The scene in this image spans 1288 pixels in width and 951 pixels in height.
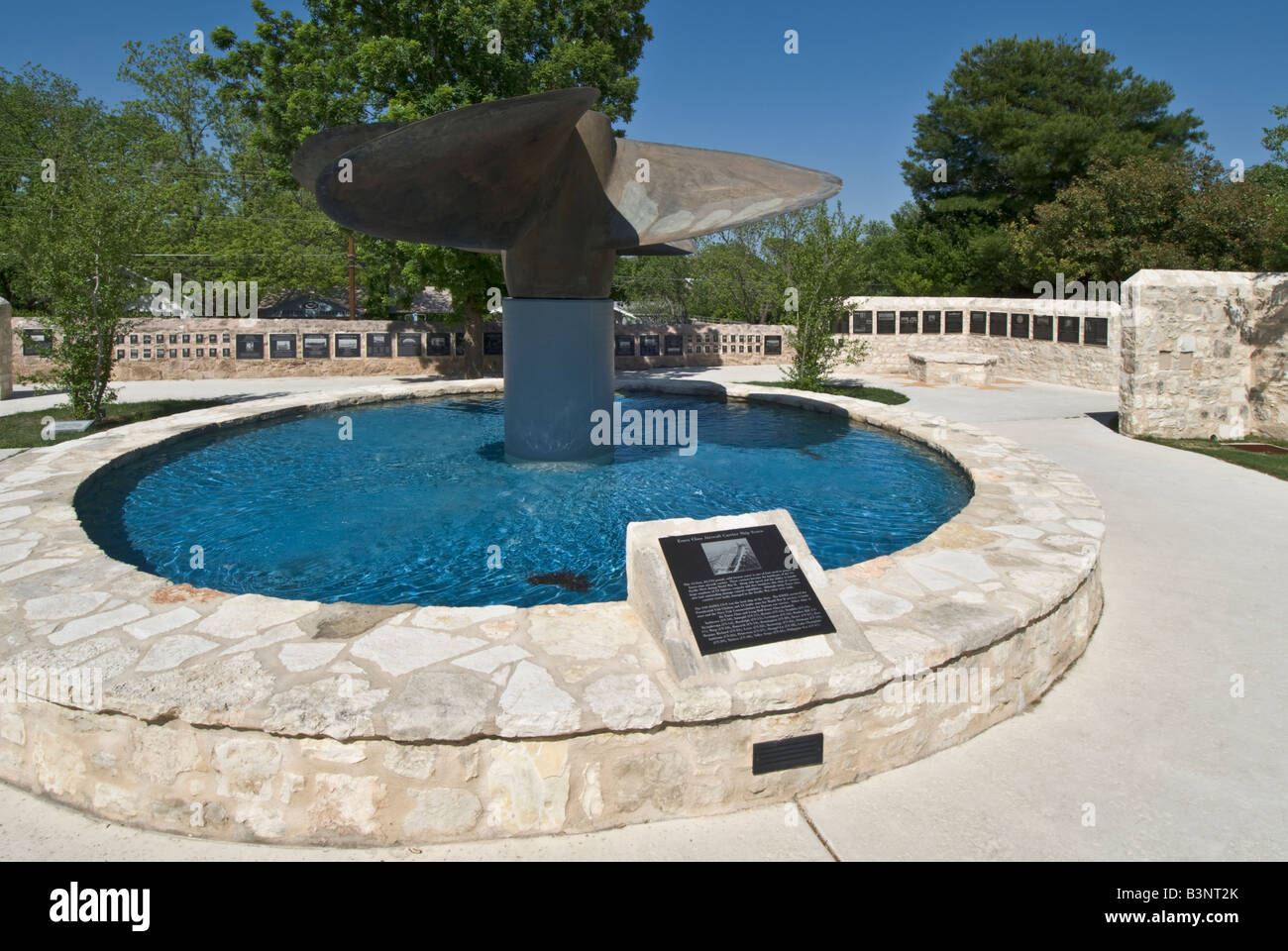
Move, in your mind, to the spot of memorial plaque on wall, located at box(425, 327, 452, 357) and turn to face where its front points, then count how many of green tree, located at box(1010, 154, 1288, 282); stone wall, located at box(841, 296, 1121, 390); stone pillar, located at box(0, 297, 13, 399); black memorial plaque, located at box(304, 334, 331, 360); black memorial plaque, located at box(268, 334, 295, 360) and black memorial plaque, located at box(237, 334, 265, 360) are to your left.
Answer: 2

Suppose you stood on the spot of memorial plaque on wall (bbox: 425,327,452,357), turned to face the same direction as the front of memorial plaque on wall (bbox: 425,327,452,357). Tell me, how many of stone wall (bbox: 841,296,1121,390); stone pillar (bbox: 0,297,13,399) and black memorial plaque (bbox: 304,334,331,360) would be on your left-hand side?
1

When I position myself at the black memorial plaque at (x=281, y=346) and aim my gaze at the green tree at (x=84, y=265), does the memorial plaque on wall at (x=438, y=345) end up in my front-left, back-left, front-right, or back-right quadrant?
back-left

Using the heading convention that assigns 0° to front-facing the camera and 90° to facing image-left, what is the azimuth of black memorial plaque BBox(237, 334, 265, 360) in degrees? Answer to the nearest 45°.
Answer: approximately 0°

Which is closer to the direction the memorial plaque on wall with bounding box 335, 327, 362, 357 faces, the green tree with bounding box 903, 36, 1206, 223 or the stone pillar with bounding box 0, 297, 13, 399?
the stone pillar
